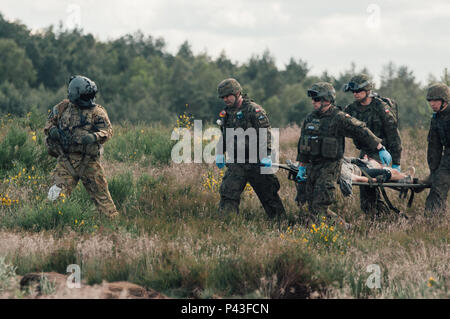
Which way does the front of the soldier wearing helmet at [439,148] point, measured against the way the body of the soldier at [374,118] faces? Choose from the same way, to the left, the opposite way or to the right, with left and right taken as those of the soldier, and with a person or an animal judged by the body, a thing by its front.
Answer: the same way

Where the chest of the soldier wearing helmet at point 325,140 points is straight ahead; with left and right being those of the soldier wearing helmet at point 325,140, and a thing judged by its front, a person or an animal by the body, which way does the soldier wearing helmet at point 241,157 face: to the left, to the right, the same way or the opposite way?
the same way

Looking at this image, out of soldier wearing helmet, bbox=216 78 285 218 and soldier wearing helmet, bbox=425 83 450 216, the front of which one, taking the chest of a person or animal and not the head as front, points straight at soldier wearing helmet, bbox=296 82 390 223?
soldier wearing helmet, bbox=425 83 450 216

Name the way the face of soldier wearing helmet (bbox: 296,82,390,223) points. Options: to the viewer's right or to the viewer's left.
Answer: to the viewer's left

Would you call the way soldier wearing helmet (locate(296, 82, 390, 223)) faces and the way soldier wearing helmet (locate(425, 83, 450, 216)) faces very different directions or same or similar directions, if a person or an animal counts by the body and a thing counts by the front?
same or similar directions

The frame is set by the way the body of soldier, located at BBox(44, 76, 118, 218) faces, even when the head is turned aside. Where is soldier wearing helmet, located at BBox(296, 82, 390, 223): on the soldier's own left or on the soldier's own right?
on the soldier's own left

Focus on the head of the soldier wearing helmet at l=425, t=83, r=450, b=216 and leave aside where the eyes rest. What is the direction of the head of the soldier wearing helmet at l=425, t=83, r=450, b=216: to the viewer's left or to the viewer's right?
to the viewer's left

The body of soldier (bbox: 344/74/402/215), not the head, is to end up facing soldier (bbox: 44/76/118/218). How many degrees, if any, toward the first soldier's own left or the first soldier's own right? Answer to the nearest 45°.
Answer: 0° — they already face them

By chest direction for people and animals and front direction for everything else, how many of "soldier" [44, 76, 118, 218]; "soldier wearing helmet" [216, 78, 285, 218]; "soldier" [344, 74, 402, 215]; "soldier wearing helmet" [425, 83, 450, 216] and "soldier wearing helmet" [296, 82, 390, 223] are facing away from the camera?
0

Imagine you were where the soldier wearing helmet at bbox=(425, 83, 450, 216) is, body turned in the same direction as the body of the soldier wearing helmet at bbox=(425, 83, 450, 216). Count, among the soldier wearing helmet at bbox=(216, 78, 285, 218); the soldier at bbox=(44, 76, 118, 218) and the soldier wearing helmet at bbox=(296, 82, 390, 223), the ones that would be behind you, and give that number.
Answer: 0

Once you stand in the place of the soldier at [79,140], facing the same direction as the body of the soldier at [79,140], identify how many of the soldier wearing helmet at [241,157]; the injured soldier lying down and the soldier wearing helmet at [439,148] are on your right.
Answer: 0

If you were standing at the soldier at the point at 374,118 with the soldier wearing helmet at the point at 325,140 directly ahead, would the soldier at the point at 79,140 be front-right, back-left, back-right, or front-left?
front-right

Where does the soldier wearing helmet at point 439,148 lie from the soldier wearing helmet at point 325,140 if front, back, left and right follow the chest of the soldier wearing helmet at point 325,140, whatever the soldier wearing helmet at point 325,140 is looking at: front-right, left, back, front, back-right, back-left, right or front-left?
back

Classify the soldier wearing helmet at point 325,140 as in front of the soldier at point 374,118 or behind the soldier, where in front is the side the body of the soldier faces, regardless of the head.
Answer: in front

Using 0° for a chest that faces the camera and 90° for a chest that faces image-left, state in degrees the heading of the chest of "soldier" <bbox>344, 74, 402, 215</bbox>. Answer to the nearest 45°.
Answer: approximately 45°

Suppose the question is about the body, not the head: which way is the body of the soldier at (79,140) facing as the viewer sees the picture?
toward the camera

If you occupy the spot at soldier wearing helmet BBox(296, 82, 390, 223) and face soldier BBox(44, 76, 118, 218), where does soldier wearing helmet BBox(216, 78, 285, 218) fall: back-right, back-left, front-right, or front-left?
front-right

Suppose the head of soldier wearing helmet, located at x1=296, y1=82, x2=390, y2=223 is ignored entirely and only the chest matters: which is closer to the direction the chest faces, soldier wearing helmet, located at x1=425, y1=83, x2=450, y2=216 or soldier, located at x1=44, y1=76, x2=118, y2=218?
the soldier
